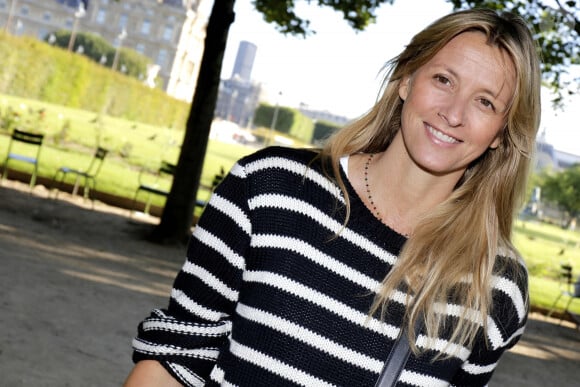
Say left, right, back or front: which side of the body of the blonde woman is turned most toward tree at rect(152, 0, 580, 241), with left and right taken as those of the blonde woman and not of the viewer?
back

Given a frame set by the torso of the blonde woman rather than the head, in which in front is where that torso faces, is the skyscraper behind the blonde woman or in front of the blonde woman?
behind

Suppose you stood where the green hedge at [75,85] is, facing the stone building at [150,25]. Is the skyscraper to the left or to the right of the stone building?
right

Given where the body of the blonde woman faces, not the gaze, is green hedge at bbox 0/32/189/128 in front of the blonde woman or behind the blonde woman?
behind

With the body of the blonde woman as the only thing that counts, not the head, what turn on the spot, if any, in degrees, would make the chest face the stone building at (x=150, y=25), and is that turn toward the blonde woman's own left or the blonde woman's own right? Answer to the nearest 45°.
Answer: approximately 180°

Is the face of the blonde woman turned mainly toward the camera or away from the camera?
toward the camera

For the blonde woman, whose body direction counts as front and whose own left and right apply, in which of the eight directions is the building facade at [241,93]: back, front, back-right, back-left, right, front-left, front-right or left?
back

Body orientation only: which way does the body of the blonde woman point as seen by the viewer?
toward the camera
